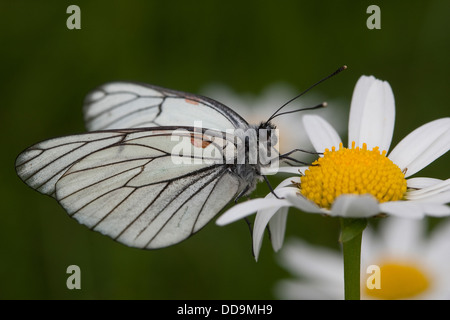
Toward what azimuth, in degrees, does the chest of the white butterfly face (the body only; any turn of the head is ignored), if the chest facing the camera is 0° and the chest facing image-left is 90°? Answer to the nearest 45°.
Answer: approximately 270°

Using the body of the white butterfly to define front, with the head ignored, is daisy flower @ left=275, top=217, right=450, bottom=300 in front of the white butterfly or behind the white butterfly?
in front
